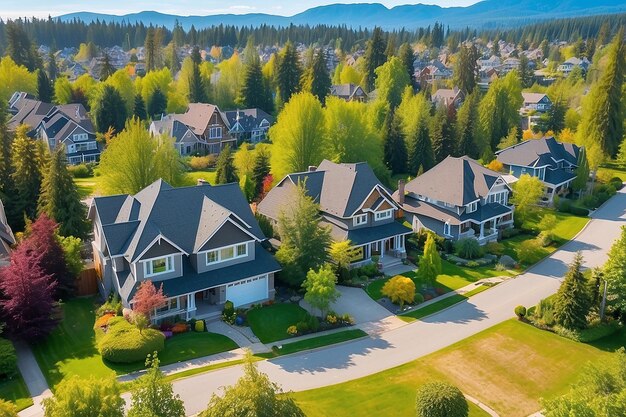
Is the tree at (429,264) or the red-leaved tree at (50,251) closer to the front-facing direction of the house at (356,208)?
the tree

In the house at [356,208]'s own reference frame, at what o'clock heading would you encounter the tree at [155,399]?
The tree is roughly at 2 o'clock from the house.

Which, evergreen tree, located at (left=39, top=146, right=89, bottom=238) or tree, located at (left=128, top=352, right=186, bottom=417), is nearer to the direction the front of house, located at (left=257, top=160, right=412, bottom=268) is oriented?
the tree

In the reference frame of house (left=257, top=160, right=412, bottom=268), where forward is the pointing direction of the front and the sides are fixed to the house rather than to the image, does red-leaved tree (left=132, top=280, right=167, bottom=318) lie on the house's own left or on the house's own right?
on the house's own right

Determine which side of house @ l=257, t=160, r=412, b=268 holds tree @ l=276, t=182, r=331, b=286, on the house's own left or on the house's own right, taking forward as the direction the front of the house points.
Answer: on the house's own right

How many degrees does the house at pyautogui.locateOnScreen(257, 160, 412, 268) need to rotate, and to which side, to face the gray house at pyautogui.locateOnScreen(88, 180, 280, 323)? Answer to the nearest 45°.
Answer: approximately 90° to its right

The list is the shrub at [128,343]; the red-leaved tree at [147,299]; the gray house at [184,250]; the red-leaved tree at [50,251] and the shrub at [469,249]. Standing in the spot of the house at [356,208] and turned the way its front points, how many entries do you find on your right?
4

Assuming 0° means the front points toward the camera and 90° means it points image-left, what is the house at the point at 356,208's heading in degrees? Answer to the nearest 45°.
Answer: approximately 315°

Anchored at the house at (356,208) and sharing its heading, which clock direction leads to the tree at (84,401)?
The tree is roughly at 2 o'clock from the house.

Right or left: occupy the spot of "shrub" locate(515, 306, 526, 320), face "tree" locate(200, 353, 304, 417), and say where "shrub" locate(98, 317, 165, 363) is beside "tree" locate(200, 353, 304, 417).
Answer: right

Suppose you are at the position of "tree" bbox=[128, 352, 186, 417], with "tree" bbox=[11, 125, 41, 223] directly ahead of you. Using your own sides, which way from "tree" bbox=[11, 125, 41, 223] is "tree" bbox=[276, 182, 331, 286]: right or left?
right

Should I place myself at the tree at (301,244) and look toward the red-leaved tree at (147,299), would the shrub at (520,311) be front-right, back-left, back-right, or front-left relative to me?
back-left

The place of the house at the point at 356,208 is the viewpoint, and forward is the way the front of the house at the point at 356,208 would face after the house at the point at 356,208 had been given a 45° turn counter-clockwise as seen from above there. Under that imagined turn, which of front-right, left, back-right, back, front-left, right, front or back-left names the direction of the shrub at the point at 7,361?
back-right

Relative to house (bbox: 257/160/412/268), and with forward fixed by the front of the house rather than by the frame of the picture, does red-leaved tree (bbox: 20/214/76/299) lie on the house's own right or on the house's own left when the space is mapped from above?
on the house's own right

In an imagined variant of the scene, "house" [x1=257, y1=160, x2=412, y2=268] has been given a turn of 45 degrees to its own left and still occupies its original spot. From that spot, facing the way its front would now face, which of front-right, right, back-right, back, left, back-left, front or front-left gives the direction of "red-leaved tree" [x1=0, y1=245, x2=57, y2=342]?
back-right

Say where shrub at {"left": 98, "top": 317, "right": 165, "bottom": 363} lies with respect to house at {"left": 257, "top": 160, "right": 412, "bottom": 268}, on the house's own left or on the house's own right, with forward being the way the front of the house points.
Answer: on the house's own right

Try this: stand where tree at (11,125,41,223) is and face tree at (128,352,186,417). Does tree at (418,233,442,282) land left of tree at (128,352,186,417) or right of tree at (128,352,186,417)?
left
